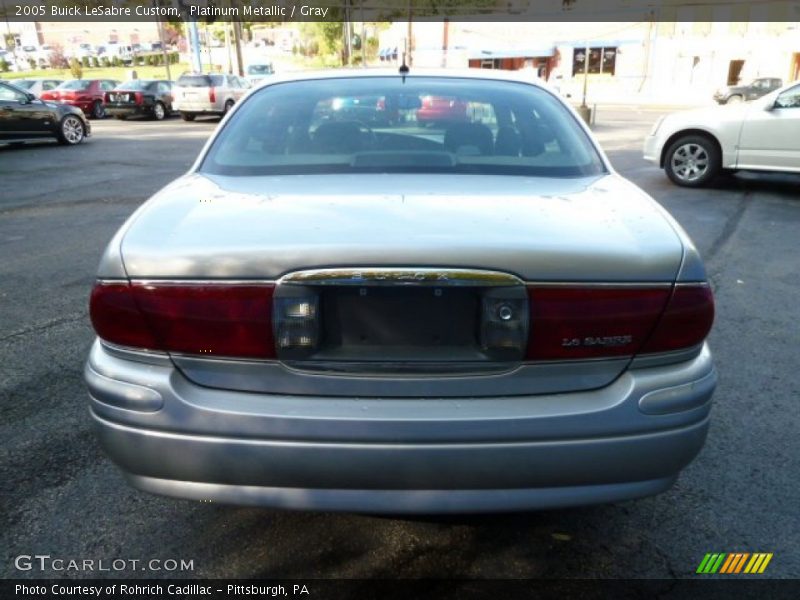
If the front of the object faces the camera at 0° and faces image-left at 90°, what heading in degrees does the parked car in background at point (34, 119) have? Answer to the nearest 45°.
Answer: approximately 270°

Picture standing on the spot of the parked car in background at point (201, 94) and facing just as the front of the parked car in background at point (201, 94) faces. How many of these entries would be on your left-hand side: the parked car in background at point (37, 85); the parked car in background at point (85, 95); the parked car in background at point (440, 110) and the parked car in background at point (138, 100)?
3

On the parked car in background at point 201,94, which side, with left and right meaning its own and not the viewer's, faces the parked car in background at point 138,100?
left

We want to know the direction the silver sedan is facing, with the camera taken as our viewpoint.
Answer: facing away from the viewer

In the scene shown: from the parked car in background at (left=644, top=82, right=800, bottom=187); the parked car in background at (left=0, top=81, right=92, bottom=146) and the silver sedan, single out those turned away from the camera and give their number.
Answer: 1

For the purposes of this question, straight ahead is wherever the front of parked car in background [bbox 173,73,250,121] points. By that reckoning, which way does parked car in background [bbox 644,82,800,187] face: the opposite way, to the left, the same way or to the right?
to the left

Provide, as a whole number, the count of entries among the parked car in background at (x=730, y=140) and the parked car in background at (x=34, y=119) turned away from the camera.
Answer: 0

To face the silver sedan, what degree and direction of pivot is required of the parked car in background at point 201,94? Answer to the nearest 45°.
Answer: approximately 135° to its right

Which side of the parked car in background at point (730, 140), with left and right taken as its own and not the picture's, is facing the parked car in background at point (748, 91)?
right

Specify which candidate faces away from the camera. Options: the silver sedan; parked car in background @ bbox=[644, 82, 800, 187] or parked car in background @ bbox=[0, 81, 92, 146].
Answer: the silver sedan

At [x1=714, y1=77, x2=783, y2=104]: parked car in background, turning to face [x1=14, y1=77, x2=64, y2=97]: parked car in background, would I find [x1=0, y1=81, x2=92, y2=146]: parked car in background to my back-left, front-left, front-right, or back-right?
front-left

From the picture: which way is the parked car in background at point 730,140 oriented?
to the viewer's left
